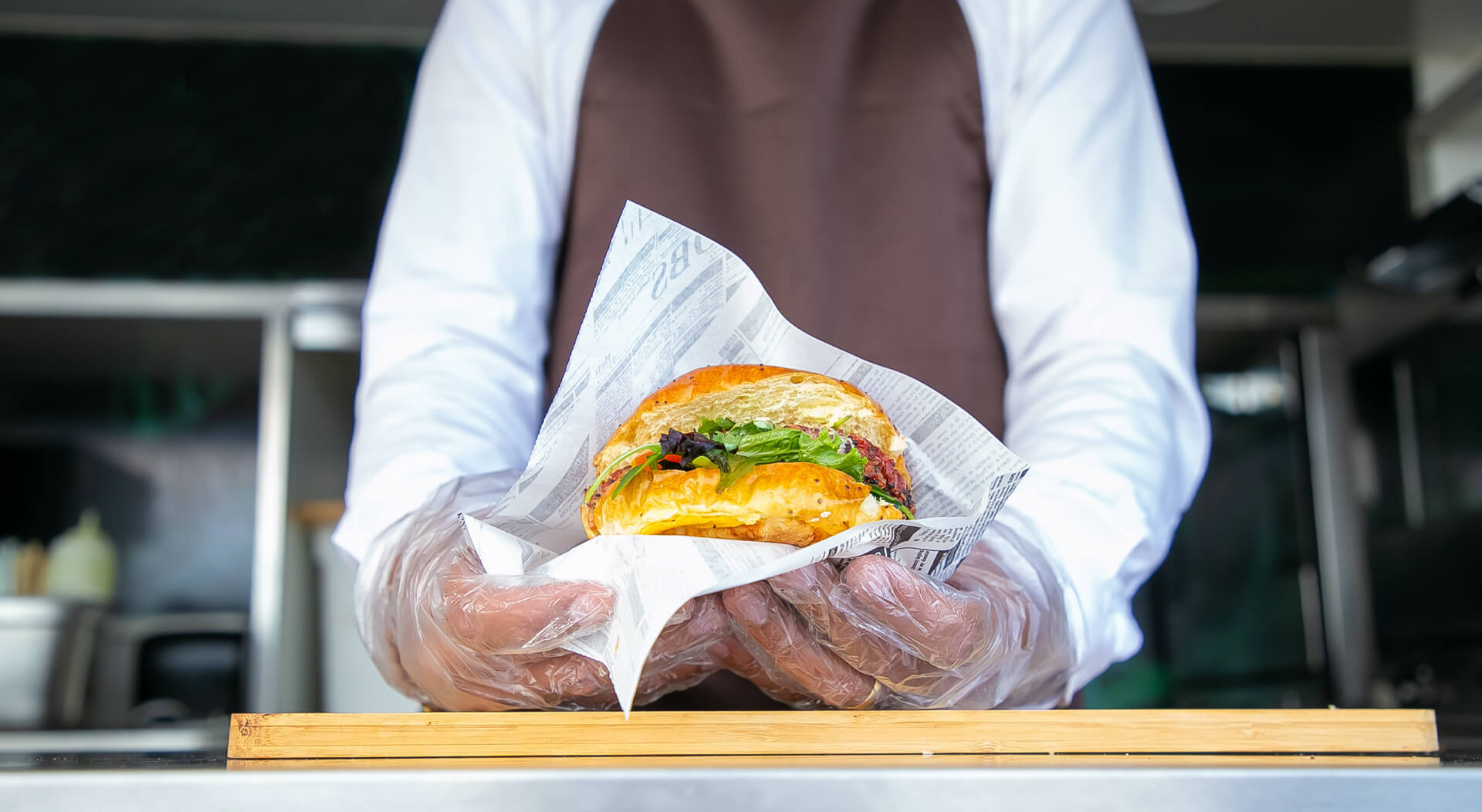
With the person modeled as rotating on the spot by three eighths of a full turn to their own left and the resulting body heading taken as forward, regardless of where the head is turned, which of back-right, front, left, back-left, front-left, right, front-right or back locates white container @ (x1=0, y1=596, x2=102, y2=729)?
left

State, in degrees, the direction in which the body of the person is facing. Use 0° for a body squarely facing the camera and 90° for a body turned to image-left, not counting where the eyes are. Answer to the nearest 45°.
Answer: approximately 0°

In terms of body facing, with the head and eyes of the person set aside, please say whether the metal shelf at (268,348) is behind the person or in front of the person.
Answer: behind

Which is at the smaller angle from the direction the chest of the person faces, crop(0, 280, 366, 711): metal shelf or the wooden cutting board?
the wooden cutting board

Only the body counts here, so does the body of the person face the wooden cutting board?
yes

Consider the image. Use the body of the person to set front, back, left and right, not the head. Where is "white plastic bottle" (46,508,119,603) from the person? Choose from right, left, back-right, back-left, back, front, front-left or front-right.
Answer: back-right

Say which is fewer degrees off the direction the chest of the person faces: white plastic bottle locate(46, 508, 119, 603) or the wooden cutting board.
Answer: the wooden cutting board
